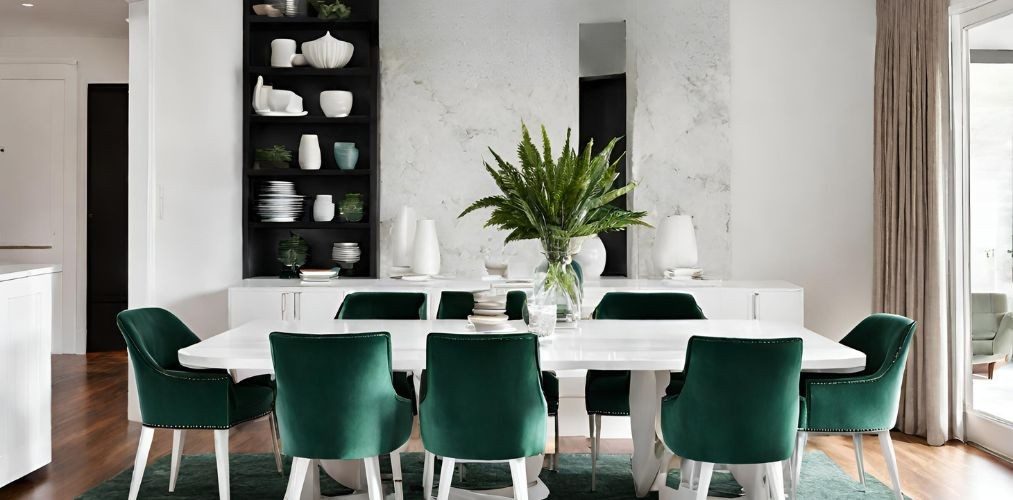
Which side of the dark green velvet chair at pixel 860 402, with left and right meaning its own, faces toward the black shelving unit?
front

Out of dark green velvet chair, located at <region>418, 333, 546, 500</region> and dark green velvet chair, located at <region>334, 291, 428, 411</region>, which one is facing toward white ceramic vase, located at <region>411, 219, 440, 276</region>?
dark green velvet chair, located at <region>418, 333, 546, 500</region>

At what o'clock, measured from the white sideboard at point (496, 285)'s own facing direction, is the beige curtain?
The beige curtain is roughly at 9 o'clock from the white sideboard.

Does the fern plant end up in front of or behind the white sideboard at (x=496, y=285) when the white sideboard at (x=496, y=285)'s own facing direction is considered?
in front

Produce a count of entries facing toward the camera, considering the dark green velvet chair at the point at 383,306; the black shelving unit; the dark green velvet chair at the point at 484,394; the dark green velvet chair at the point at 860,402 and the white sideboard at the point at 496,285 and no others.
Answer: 3

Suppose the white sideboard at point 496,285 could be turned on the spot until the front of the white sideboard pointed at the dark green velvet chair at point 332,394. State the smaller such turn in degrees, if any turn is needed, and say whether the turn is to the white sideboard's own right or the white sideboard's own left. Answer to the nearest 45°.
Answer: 0° — it already faces it

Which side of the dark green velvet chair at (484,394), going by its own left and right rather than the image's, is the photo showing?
back

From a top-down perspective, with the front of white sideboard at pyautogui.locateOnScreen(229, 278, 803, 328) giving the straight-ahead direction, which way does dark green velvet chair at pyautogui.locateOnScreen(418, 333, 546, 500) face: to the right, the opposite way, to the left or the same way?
the opposite way

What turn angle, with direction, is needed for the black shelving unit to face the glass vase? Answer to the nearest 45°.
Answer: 0° — it already faces it

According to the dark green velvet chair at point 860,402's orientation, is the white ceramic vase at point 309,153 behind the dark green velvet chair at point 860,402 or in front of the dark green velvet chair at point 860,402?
in front

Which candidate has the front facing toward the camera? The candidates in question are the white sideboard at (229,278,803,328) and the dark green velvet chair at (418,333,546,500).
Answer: the white sideboard

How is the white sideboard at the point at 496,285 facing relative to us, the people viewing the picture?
facing the viewer

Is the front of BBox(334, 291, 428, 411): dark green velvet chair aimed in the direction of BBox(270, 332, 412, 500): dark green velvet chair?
yes

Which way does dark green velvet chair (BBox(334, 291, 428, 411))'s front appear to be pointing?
toward the camera

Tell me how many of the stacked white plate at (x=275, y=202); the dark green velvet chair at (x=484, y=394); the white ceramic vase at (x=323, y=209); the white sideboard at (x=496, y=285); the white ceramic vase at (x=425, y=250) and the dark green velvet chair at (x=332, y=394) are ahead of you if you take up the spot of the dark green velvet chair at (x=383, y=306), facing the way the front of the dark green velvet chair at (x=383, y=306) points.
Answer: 2

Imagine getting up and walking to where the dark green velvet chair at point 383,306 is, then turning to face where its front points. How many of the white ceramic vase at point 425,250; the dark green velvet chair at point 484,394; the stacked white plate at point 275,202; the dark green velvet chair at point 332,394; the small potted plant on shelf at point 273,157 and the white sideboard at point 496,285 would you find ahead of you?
2

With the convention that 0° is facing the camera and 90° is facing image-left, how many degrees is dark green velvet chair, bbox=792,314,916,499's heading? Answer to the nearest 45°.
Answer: approximately 90°

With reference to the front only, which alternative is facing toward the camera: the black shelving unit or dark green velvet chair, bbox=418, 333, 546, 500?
the black shelving unit
